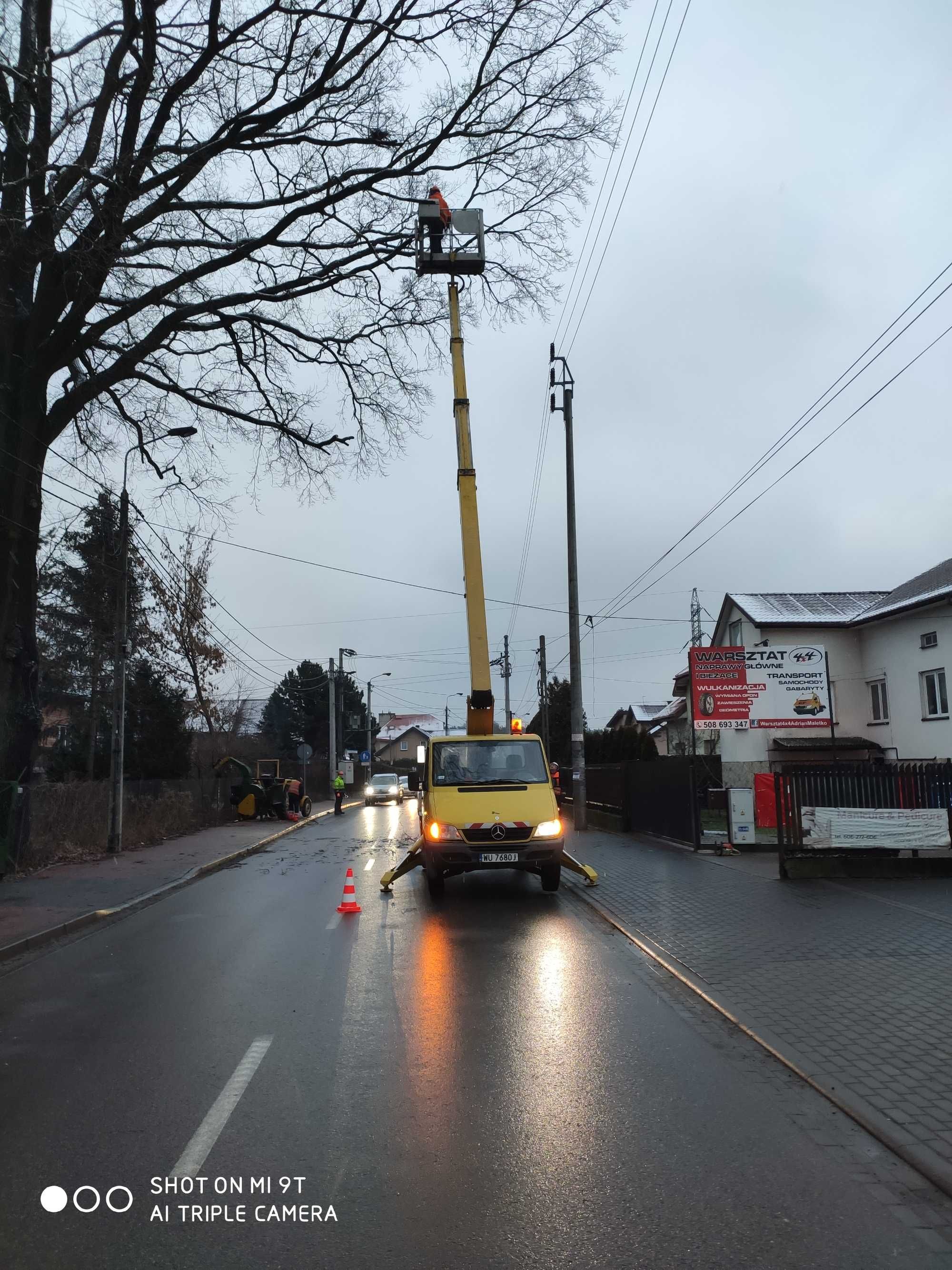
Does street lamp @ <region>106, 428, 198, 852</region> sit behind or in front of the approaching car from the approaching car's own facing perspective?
in front

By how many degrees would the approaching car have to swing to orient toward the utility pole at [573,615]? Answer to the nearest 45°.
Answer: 0° — it already faces it

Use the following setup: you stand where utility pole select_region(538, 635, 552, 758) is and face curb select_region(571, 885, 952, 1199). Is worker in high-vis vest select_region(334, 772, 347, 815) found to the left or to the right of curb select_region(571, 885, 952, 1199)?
right

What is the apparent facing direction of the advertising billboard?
toward the camera

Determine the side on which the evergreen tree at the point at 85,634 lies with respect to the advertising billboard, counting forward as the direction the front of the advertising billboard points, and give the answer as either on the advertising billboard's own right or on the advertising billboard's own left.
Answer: on the advertising billboard's own right

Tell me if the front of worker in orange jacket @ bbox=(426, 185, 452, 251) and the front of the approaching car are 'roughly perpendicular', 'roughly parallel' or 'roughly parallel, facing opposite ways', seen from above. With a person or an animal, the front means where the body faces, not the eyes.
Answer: roughly perpendicular

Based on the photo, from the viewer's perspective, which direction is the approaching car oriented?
toward the camera

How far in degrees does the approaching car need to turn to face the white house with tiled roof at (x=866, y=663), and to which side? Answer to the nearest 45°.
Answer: approximately 45° to its left

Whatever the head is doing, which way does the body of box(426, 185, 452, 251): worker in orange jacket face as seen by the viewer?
to the viewer's left

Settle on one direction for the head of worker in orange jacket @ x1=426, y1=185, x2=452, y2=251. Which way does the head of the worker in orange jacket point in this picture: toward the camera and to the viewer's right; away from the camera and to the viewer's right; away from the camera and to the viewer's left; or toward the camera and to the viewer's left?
away from the camera and to the viewer's left
